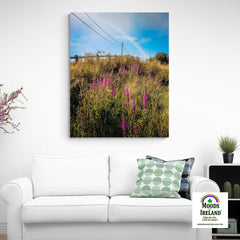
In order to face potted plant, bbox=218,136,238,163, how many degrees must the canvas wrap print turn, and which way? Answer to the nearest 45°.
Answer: approximately 90° to its left

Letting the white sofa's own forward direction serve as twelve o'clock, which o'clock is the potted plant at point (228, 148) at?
The potted plant is roughly at 8 o'clock from the white sofa.

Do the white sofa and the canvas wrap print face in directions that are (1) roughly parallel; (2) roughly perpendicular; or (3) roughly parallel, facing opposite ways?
roughly parallel

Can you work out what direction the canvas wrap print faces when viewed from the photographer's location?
facing the viewer

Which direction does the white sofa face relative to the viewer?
toward the camera

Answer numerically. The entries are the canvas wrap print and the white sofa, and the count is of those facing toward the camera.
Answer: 2
